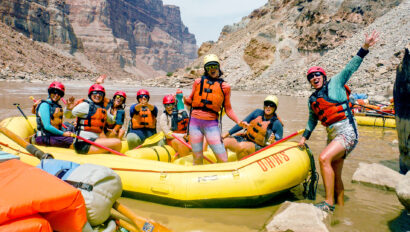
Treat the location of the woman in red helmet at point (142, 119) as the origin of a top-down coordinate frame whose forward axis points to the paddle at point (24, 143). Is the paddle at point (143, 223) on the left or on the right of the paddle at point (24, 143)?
left

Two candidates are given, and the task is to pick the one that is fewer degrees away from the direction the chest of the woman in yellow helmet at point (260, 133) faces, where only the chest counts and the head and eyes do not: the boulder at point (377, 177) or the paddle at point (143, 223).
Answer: the paddle

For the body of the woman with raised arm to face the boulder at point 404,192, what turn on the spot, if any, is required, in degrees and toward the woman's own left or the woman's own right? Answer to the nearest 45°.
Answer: approximately 90° to the woman's own left

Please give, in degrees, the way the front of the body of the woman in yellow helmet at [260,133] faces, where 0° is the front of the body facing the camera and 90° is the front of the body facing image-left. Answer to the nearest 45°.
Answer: approximately 45°

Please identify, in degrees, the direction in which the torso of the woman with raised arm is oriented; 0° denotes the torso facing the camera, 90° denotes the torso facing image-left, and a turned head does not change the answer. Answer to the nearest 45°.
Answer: approximately 45°

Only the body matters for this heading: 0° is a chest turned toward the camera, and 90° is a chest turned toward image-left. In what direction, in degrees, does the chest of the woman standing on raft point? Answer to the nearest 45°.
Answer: approximately 0°

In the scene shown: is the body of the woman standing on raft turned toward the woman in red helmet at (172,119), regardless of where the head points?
no

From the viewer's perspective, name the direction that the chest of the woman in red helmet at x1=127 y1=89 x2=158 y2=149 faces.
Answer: toward the camera

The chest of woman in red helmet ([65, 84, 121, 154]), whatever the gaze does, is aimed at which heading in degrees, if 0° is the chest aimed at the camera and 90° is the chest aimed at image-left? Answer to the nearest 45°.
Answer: approximately 315°

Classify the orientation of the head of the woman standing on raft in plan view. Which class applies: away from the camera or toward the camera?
toward the camera

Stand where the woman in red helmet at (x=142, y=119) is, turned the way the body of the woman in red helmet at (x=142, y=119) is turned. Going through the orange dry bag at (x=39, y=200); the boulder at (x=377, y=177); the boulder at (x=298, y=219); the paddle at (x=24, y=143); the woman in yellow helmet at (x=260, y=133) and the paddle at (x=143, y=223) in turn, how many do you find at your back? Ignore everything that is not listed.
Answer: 0

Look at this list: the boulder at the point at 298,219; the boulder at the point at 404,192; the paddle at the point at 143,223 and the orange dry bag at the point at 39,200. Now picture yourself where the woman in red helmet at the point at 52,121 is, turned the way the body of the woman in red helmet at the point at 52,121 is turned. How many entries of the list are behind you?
0

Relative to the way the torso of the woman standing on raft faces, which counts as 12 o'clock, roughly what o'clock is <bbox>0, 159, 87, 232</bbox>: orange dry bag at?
The orange dry bag is roughly at 1 o'clock from the woman standing on raft.

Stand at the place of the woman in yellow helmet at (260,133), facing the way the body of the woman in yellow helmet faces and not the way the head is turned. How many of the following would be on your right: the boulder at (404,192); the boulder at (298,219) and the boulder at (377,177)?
0

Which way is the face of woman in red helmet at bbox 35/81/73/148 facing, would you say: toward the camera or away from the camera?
toward the camera

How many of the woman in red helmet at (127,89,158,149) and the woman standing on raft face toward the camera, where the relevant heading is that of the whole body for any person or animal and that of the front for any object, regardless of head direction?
2
